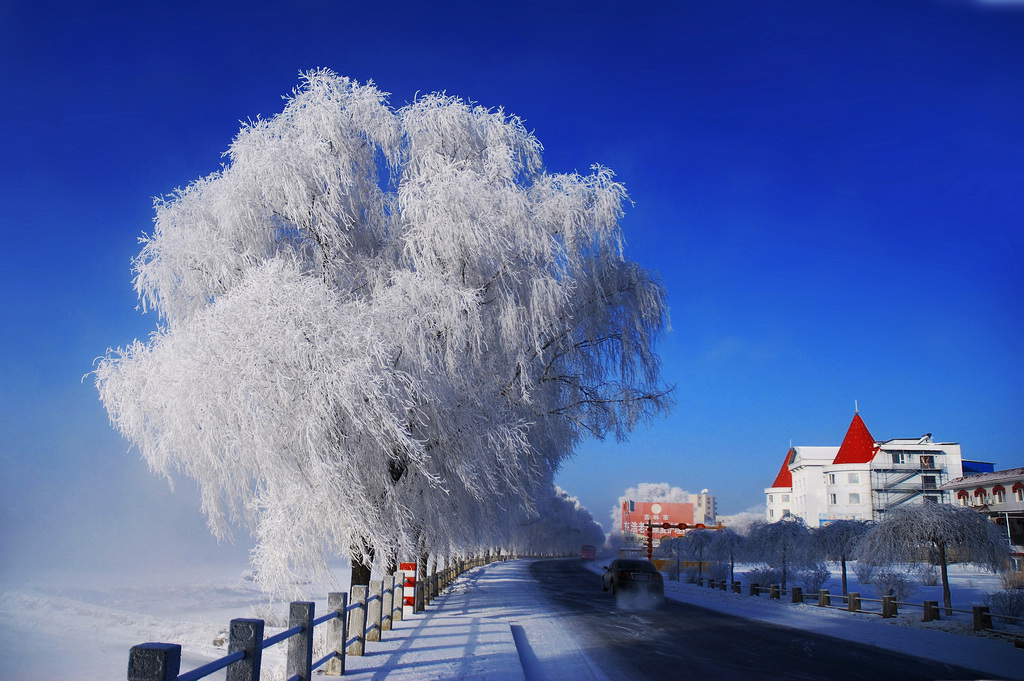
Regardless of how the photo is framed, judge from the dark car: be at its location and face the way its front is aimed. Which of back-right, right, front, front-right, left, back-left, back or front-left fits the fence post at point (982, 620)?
back-right

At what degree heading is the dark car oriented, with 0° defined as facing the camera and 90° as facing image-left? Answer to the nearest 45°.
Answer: approximately 180°

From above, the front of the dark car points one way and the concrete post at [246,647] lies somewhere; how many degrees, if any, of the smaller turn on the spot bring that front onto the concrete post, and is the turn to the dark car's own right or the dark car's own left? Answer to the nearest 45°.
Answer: approximately 180°

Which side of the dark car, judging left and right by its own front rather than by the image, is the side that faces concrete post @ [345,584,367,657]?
back

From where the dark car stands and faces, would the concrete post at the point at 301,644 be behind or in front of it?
behind

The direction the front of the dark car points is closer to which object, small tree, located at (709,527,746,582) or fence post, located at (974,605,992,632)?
the small tree

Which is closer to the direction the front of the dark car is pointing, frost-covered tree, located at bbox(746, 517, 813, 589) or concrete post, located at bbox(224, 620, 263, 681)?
the frost-covered tree

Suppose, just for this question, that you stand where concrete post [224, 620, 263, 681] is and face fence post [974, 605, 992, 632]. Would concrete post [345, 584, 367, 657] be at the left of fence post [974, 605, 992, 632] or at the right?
left

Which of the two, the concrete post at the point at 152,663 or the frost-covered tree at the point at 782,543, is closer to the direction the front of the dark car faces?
the frost-covered tree
